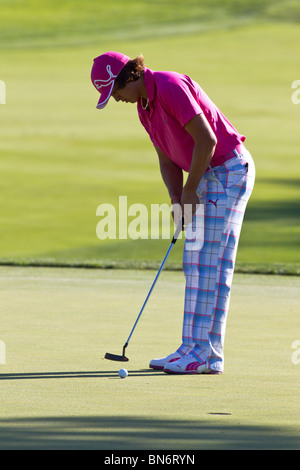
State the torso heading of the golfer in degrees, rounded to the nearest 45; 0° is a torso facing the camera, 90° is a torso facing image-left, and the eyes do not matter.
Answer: approximately 90°
